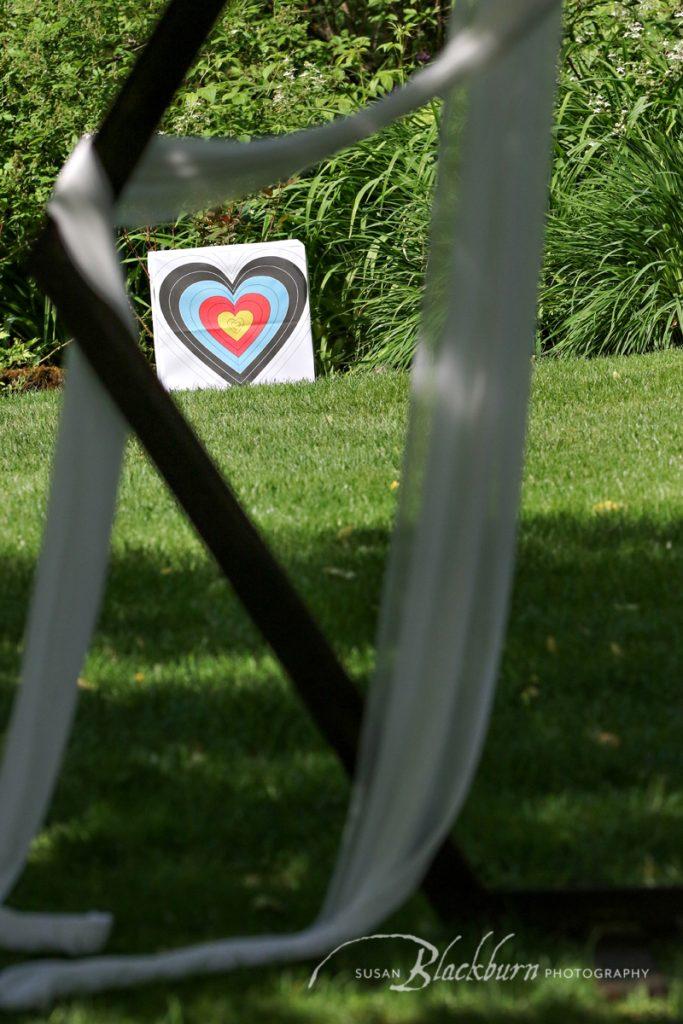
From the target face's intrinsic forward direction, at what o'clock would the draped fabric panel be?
The draped fabric panel is roughly at 12 o'clock from the target face.

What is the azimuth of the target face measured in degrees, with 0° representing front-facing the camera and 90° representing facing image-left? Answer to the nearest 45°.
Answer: approximately 0°
